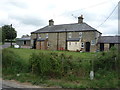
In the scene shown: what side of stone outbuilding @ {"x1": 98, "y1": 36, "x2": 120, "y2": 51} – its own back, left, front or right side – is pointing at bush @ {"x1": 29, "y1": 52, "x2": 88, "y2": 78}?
front

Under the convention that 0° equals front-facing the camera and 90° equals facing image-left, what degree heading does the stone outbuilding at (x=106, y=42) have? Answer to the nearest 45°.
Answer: approximately 0°

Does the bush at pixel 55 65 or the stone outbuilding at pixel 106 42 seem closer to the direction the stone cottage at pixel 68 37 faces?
the bush

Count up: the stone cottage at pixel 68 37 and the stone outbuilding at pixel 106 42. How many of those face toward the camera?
2

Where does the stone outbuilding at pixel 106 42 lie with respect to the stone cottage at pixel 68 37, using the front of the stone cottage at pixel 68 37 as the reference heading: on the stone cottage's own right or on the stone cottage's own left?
on the stone cottage's own left

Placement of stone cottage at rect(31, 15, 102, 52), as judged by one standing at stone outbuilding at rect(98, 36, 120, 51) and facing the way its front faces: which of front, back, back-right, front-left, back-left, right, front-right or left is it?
right

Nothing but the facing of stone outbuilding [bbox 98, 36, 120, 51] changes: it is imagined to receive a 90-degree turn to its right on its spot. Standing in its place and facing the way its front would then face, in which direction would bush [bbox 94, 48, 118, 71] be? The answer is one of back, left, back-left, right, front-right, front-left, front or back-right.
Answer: left

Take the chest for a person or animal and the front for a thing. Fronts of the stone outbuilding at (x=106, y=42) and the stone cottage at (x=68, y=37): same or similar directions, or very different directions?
same or similar directions

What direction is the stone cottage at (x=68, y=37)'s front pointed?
toward the camera

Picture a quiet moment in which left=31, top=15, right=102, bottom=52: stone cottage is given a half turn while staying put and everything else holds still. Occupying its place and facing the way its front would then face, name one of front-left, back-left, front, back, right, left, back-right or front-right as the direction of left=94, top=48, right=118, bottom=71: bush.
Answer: back

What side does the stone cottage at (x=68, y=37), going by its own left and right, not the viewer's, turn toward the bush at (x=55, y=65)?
front
